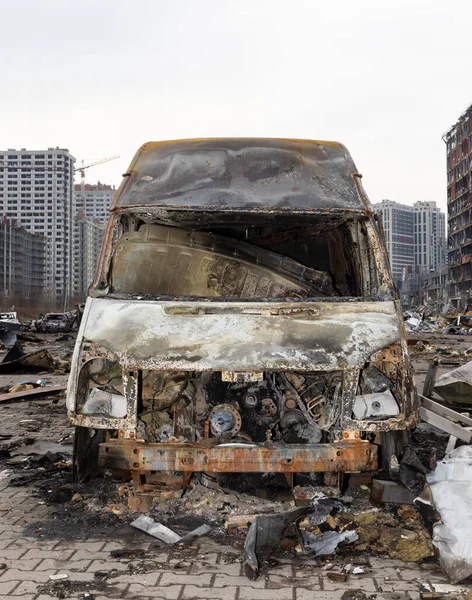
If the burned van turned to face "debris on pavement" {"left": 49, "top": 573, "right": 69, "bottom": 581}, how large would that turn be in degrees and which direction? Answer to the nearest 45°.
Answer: approximately 45° to its right

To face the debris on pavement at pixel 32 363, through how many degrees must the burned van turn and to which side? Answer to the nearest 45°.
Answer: approximately 135° to its right

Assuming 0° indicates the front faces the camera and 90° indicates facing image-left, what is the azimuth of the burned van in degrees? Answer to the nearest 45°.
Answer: approximately 0°

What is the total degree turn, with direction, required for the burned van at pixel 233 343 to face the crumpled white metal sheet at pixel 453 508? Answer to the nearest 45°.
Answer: approximately 45° to its left

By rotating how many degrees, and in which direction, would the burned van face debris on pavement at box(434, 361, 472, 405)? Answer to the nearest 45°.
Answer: approximately 135° to its left
